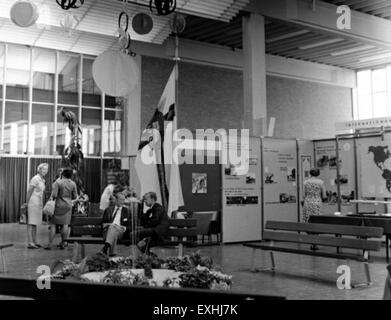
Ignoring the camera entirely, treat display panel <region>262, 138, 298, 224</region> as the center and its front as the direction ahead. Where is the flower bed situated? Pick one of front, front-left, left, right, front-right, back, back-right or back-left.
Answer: front

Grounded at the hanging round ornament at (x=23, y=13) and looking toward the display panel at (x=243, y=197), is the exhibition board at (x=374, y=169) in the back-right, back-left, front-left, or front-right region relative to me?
front-right

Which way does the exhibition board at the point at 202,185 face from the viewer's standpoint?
toward the camera

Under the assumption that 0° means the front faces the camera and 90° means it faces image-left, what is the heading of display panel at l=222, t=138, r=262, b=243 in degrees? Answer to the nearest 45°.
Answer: approximately 0°

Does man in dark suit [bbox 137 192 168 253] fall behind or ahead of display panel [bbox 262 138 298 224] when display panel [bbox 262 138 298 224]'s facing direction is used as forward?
ahead

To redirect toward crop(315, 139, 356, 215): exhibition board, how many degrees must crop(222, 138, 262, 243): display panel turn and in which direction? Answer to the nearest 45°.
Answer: approximately 90° to its left

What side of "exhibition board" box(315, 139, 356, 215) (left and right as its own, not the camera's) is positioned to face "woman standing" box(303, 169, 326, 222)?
front

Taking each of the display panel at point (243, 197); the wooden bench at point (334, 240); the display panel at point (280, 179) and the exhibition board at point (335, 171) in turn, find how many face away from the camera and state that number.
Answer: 0

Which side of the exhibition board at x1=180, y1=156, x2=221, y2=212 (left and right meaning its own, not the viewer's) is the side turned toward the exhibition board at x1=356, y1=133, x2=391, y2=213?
left

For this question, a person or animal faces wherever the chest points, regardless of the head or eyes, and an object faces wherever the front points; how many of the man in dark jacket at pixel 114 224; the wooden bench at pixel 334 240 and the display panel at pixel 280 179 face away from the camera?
0

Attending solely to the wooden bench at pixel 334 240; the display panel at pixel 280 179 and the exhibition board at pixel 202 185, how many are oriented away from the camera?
0

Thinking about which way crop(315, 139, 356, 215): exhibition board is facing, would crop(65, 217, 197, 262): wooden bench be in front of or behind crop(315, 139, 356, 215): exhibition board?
in front
